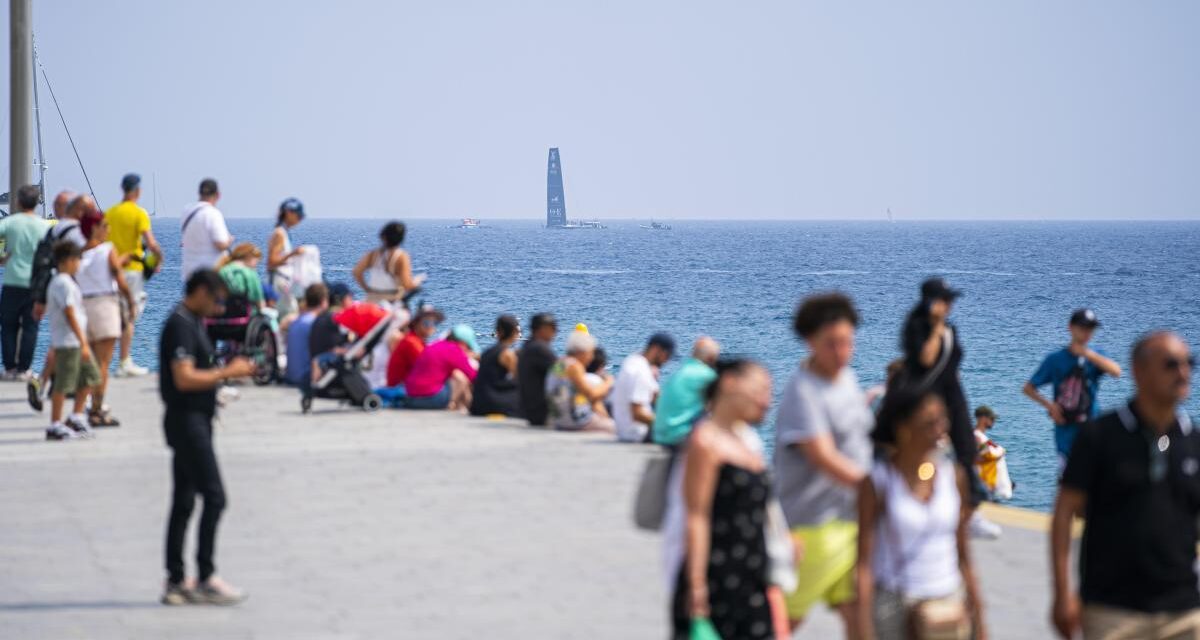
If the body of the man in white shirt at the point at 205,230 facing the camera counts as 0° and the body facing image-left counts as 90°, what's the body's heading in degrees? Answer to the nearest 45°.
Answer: approximately 225°

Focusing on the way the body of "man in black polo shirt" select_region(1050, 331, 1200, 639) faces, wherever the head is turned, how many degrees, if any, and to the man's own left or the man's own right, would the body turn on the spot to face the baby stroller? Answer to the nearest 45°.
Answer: approximately 180°

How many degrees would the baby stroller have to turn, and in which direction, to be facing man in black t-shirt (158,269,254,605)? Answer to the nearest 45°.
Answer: approximately 90° to its left

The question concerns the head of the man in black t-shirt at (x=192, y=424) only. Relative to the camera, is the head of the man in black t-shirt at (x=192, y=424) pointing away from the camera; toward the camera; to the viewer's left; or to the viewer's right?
to the viewer's right

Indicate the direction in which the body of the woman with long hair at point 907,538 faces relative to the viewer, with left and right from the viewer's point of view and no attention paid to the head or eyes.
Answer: facing the viewer and to the right of the viewer

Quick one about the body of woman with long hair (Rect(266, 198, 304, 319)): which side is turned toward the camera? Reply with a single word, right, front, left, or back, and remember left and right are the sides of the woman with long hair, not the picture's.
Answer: right
